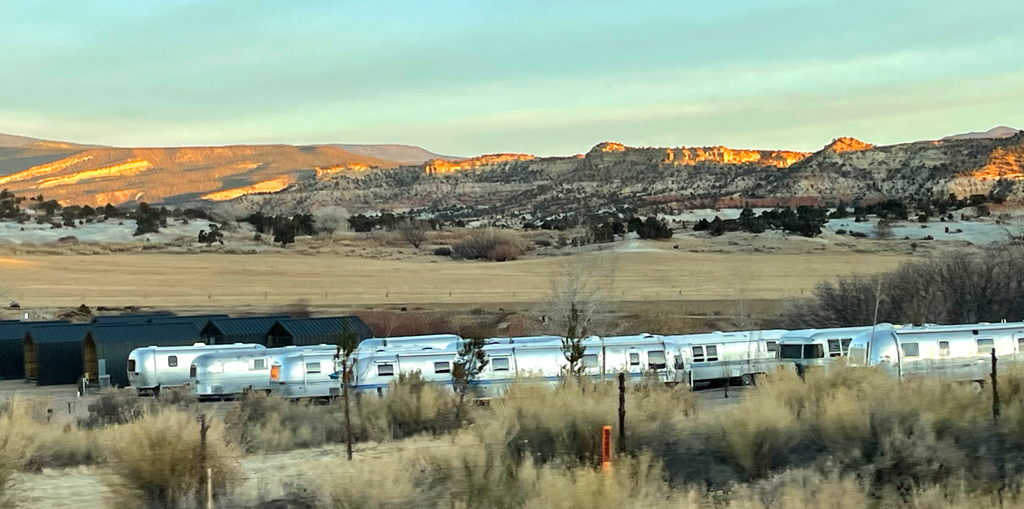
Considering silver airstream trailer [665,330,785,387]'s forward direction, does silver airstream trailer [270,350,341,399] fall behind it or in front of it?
in front

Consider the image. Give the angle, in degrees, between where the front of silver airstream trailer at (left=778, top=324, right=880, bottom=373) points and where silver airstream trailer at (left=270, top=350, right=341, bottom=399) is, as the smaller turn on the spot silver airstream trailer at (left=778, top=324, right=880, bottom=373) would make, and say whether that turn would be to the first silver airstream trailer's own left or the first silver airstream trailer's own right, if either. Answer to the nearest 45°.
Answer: approximately 45° to the first silver airstream trailer's own right

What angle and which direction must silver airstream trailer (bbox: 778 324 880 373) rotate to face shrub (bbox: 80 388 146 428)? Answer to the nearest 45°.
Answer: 0° — it already faces it

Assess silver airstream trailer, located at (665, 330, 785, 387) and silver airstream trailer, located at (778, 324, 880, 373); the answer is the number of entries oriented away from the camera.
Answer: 0

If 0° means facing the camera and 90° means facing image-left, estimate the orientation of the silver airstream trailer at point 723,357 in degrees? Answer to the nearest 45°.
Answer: approximately 45°

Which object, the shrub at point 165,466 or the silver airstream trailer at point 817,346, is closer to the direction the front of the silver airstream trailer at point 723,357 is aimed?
the shrub

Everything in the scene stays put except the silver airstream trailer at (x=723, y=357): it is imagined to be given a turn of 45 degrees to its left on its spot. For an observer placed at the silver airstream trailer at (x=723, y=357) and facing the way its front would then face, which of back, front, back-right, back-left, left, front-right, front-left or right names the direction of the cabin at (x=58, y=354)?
right

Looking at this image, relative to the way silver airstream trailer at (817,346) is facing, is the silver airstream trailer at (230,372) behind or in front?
in front

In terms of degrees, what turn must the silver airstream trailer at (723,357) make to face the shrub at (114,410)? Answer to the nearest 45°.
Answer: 0° — it already faces it

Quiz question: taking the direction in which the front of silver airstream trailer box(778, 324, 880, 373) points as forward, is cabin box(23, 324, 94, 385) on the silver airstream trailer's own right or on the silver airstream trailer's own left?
on the silver airstream trailer's own right
